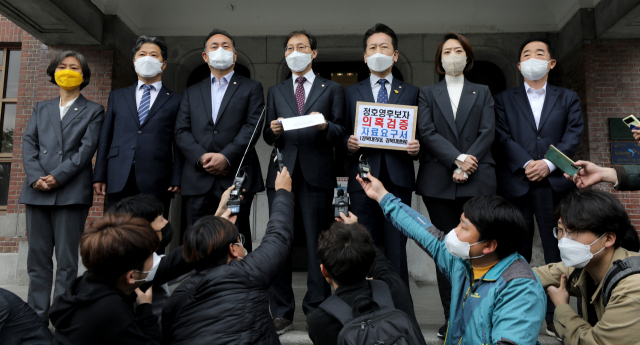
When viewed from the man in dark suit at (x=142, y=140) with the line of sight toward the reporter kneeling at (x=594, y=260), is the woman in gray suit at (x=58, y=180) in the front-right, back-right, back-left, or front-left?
back-right

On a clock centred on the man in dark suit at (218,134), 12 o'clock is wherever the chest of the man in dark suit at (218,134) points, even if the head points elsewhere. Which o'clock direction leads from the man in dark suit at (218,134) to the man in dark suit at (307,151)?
the man in dark suit at (307,151) is roughly at 10 o'clock from the man in dark suit at (218,134).

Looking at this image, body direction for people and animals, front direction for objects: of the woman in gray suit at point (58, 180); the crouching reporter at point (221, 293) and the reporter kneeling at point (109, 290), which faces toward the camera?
the woman in gray suit

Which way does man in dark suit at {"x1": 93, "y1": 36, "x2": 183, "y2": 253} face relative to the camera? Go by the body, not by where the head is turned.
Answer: toward the camera

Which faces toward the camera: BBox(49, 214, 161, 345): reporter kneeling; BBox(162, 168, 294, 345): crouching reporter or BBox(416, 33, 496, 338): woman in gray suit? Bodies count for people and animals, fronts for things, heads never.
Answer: the woman in gray suit

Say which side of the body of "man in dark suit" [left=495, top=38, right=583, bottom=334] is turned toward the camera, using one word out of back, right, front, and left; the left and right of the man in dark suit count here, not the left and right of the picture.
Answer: front

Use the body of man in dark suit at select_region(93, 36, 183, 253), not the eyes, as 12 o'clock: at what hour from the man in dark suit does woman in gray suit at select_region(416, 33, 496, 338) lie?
The woman in gray suit is roughly at 10 o'clock from the man in dark suit.

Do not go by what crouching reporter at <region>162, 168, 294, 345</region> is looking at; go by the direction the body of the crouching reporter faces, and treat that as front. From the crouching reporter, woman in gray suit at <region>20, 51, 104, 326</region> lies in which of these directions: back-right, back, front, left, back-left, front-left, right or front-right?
left

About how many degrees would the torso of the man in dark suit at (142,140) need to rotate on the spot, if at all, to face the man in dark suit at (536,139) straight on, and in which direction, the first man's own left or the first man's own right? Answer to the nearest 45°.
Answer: approximately 45° to the first man's own left

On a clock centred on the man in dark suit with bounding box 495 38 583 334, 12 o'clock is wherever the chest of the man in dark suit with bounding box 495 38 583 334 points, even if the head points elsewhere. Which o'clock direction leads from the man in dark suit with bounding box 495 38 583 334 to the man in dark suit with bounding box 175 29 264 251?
the man in dark suit with bounding box 175 29 264 251 is roughly at 2 o'clock from the man in dark suit with bounding box 495 38 583 334.

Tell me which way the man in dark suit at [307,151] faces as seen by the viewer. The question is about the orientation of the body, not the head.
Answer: toward the camera

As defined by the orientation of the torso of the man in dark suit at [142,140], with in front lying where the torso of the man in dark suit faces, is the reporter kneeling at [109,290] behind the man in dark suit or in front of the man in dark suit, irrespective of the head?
in front

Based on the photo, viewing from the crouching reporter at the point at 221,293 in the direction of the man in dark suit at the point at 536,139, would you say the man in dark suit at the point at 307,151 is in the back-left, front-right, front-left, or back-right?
front-left

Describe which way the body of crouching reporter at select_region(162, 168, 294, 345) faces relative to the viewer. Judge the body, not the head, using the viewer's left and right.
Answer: facing away from the viewer and to the right of the viewer
